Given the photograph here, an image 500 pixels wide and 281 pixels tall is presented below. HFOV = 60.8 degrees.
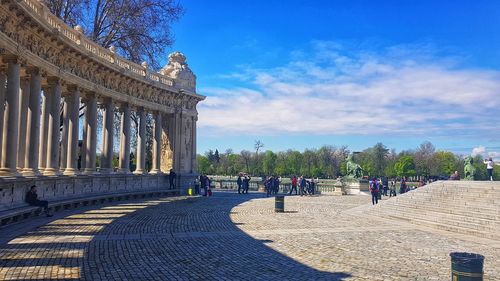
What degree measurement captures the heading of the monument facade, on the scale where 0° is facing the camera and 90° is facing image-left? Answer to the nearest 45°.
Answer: approximately 315°

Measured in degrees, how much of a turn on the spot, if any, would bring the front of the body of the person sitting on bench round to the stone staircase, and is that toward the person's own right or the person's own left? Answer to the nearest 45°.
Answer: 0° — they already face it

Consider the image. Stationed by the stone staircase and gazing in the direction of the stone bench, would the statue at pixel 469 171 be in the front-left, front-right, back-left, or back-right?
back-right

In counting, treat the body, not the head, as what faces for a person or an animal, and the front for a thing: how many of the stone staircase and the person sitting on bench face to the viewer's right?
1

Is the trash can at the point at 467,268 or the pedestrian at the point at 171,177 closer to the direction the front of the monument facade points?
the trash can

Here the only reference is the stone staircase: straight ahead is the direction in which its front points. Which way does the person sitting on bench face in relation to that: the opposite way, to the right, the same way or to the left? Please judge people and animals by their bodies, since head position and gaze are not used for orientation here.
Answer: the opposite way

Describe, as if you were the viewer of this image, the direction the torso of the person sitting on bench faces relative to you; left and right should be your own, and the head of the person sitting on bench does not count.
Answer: facing to the right of the viewer

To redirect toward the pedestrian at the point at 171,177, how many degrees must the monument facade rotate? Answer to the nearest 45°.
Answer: approximately 90° to its left

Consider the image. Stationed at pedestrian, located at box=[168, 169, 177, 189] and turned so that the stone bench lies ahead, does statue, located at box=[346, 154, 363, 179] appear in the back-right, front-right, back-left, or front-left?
back-left

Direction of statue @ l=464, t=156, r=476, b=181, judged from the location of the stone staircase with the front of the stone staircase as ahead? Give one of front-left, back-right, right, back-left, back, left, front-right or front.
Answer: back-right

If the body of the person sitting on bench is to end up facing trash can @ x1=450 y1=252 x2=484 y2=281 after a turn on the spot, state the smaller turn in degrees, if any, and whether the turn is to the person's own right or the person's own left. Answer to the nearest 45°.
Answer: approximately 45° to the person's own right
